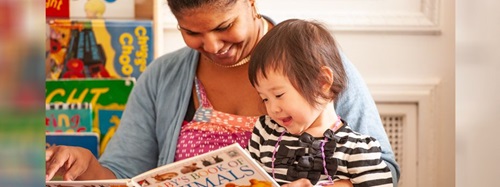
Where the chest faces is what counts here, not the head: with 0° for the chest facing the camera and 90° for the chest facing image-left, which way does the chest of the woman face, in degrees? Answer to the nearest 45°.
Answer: approximately 0°
